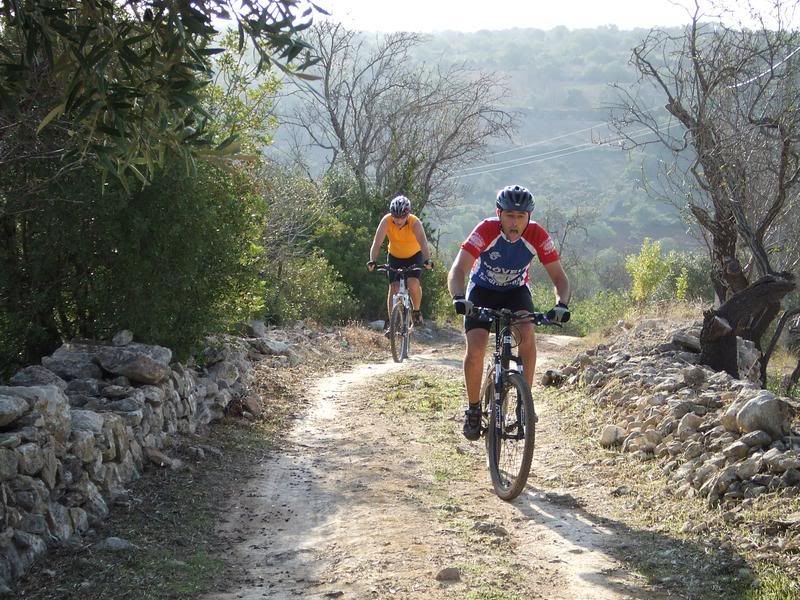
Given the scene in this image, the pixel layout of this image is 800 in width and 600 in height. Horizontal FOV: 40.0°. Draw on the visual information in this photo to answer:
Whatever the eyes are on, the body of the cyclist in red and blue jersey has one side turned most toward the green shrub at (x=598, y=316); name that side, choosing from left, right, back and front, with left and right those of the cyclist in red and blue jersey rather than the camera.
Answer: back

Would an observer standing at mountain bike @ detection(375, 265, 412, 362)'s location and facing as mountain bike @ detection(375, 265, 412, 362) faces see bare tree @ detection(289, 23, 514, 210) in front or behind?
behind

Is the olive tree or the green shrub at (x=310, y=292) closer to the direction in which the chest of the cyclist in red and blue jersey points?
the olive tree

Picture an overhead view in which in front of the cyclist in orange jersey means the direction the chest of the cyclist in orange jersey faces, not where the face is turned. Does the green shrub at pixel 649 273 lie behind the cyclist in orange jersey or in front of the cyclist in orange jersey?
behind

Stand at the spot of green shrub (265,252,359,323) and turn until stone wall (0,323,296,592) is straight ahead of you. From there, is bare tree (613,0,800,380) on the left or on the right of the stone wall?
left

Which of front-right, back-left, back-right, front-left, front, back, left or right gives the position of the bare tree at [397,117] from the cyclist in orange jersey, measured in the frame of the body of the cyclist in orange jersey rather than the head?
back
